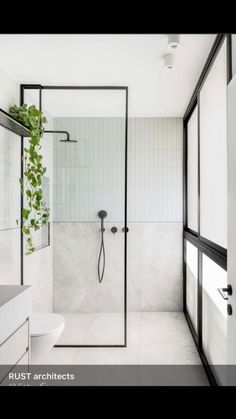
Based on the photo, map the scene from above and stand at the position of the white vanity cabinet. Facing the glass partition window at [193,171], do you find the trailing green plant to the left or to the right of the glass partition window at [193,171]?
left

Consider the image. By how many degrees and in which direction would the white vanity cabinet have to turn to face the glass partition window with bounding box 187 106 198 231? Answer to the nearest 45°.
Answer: approximately 45° to its left

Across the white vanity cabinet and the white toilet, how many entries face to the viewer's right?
2

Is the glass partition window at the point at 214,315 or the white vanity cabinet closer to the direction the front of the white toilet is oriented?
the glass partition window

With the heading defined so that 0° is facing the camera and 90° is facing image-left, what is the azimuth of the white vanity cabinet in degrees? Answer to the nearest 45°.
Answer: approximately 270°

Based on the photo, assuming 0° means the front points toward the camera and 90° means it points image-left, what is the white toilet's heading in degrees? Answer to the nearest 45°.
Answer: approximately 270°
